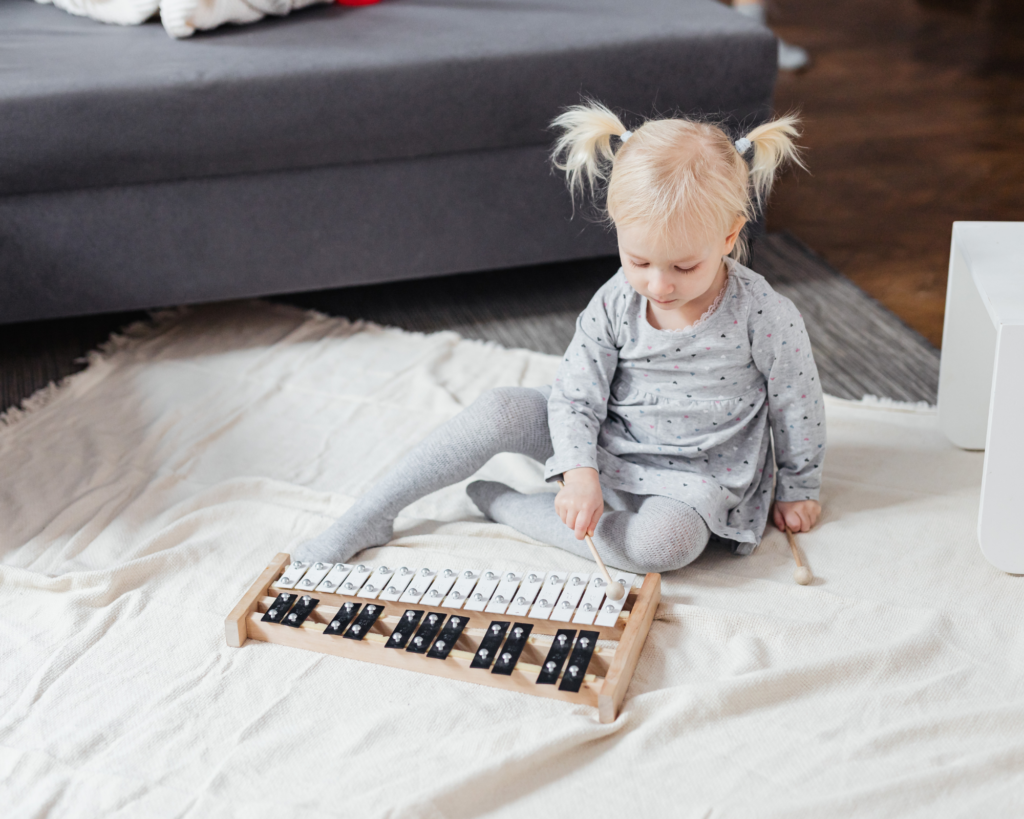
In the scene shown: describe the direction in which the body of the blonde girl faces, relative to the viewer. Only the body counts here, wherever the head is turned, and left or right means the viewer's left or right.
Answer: facing the viewer and to the left of the viewer
